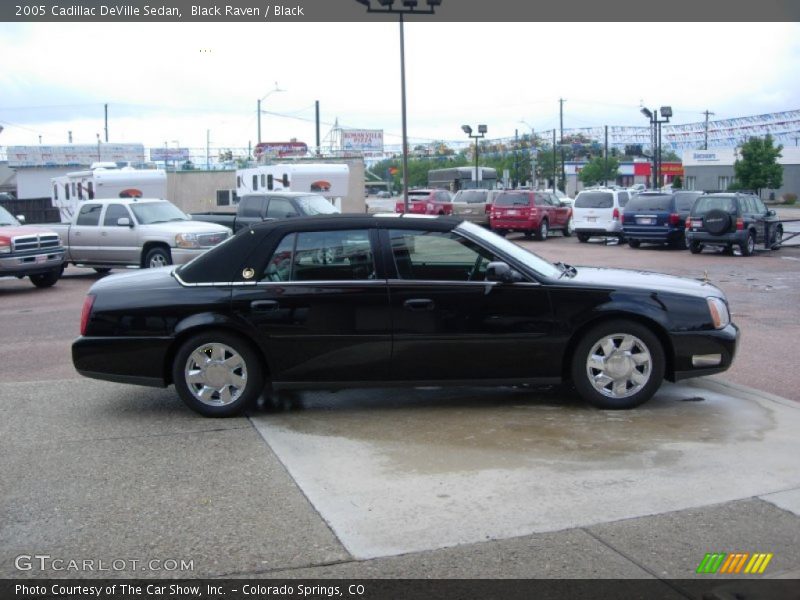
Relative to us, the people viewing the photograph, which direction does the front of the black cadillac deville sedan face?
facing to the right of the viewer

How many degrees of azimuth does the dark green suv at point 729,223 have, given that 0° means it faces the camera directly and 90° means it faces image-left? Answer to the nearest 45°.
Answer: approximately 225°

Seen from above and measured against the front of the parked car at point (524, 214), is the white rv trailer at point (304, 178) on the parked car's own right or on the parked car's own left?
on the parked car's own left

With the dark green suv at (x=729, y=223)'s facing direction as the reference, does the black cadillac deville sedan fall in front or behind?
behind

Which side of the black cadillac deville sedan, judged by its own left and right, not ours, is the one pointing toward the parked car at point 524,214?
left

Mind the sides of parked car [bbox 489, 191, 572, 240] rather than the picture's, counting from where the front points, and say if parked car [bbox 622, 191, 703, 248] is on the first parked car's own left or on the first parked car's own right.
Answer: on the first parked car's own right

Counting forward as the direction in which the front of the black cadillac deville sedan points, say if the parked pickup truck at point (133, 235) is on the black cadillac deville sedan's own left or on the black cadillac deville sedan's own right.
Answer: on the black cadillac deville sedan's own left

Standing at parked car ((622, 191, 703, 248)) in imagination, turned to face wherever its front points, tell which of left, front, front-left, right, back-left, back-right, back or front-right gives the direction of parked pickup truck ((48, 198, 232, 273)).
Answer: back

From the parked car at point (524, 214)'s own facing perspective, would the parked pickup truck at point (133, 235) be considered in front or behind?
behind

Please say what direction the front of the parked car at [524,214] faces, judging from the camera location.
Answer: facing away from the viewer and to the right of the viewer

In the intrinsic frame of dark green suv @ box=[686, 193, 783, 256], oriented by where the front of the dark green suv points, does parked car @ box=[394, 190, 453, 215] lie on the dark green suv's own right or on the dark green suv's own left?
on the dark green suv's own left
